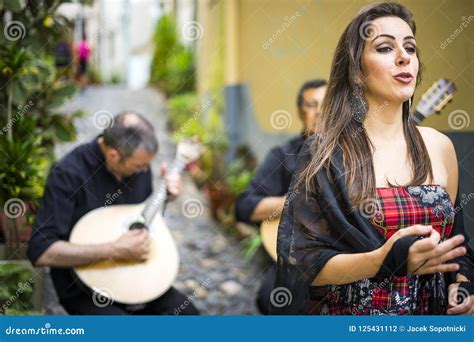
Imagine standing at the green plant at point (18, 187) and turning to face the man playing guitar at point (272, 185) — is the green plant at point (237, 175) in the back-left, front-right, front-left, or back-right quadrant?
front-left

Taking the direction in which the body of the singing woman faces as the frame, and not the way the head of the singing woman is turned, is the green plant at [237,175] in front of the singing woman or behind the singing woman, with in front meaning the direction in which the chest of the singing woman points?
behind

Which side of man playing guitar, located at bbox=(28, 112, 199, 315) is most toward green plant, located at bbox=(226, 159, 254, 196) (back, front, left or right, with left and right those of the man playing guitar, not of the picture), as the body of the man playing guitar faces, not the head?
left

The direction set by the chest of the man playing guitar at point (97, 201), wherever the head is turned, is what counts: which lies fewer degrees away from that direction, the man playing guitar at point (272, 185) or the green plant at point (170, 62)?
the man playing guitar

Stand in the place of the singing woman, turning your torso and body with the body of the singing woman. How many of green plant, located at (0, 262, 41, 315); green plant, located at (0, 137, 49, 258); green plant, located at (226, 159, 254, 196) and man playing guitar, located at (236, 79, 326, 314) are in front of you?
0

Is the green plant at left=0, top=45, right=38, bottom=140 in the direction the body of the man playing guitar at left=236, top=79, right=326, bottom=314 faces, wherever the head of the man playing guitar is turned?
no

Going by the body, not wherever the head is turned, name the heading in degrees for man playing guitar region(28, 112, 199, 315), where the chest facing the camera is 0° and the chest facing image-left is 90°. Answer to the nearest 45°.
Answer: approximately 315°

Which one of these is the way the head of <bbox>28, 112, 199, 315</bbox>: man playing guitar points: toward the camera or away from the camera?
toward the camera

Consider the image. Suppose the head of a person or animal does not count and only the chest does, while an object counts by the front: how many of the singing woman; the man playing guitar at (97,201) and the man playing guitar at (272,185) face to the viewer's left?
0

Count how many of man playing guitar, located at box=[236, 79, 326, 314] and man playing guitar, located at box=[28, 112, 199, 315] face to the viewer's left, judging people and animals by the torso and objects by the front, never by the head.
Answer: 0

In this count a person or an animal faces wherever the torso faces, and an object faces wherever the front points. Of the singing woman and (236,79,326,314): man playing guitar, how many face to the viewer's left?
0

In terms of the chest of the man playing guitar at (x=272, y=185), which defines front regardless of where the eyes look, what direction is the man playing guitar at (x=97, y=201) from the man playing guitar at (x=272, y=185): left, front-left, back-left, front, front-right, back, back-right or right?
front-right

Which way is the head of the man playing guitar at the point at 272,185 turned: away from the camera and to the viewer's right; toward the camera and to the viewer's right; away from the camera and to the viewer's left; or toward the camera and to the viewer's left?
toward the camera and to the viewer's right

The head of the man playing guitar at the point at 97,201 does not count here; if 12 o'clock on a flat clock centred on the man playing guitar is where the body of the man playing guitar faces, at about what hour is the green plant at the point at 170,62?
The green plant is roughly at 8 o'clock from the man playing guitar.

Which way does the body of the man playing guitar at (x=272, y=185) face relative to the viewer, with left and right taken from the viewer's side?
facing the viewer
